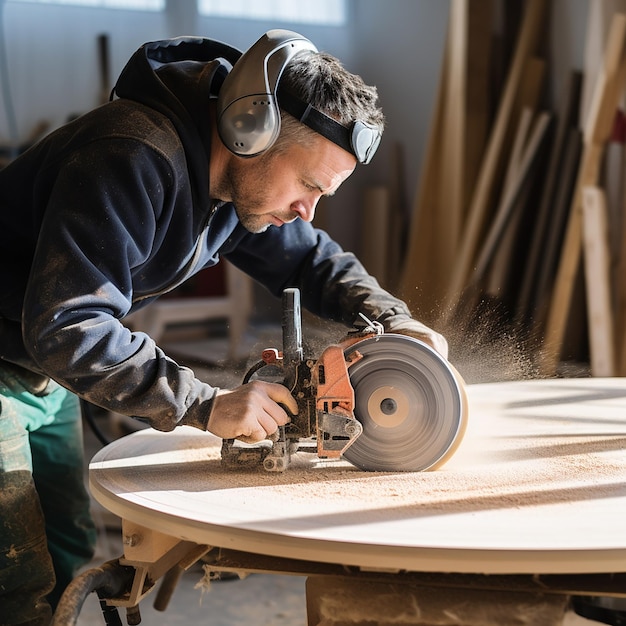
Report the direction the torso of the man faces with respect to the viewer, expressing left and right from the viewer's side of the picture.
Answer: facing to the right of the viewer

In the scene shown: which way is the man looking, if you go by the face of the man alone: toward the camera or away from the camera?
toward the camera

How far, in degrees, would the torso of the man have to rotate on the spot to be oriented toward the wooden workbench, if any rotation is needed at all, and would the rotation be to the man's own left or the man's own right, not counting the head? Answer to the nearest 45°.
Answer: approximately 45° to the man's own right
